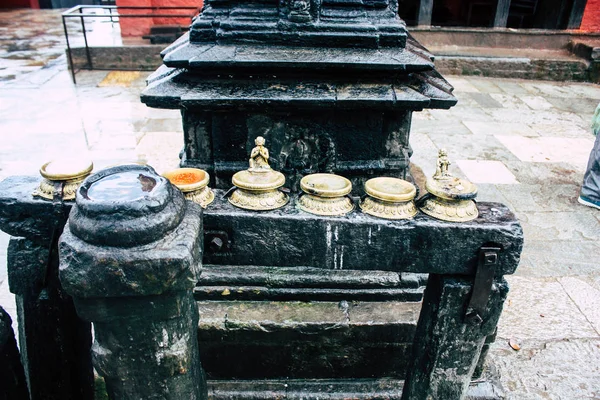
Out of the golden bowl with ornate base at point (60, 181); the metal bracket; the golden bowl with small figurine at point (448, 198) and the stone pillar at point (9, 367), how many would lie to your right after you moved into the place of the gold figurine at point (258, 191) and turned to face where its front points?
2

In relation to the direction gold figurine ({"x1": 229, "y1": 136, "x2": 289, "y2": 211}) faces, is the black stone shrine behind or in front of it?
behind

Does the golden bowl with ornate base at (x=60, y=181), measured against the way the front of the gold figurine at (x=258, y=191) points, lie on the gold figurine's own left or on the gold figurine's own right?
on the gold figurine's own right

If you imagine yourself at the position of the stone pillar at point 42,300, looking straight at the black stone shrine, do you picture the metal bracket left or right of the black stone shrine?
right

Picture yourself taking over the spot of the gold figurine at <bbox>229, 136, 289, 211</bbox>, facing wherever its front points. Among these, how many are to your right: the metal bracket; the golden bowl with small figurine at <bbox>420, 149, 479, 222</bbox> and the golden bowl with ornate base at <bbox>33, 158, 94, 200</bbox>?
1

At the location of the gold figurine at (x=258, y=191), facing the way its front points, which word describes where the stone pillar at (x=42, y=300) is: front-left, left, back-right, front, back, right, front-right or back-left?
right

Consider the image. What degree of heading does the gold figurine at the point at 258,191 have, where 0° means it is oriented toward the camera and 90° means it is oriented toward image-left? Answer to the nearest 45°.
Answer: approximately 0°

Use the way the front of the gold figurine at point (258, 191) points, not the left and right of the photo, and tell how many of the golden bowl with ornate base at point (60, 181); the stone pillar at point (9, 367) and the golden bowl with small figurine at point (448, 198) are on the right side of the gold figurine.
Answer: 2

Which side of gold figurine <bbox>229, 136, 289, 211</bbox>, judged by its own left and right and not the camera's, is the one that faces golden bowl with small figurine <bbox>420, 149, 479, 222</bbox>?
left

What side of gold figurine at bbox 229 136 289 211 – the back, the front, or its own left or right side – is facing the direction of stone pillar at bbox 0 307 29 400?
right
